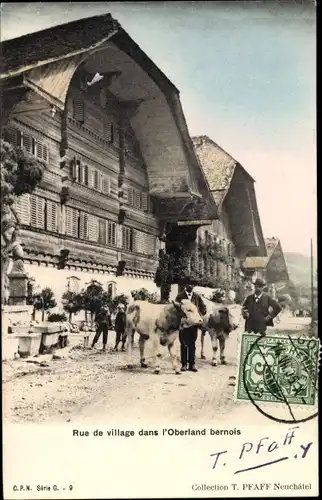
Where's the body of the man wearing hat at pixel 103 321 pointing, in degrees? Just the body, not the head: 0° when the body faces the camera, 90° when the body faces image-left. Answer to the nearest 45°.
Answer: approximately 315°

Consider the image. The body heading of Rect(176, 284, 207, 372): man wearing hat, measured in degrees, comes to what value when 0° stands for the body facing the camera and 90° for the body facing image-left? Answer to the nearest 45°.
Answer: approximately 0°

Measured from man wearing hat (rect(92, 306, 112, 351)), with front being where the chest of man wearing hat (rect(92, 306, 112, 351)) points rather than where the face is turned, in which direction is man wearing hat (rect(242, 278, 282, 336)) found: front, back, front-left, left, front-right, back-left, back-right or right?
front-left
